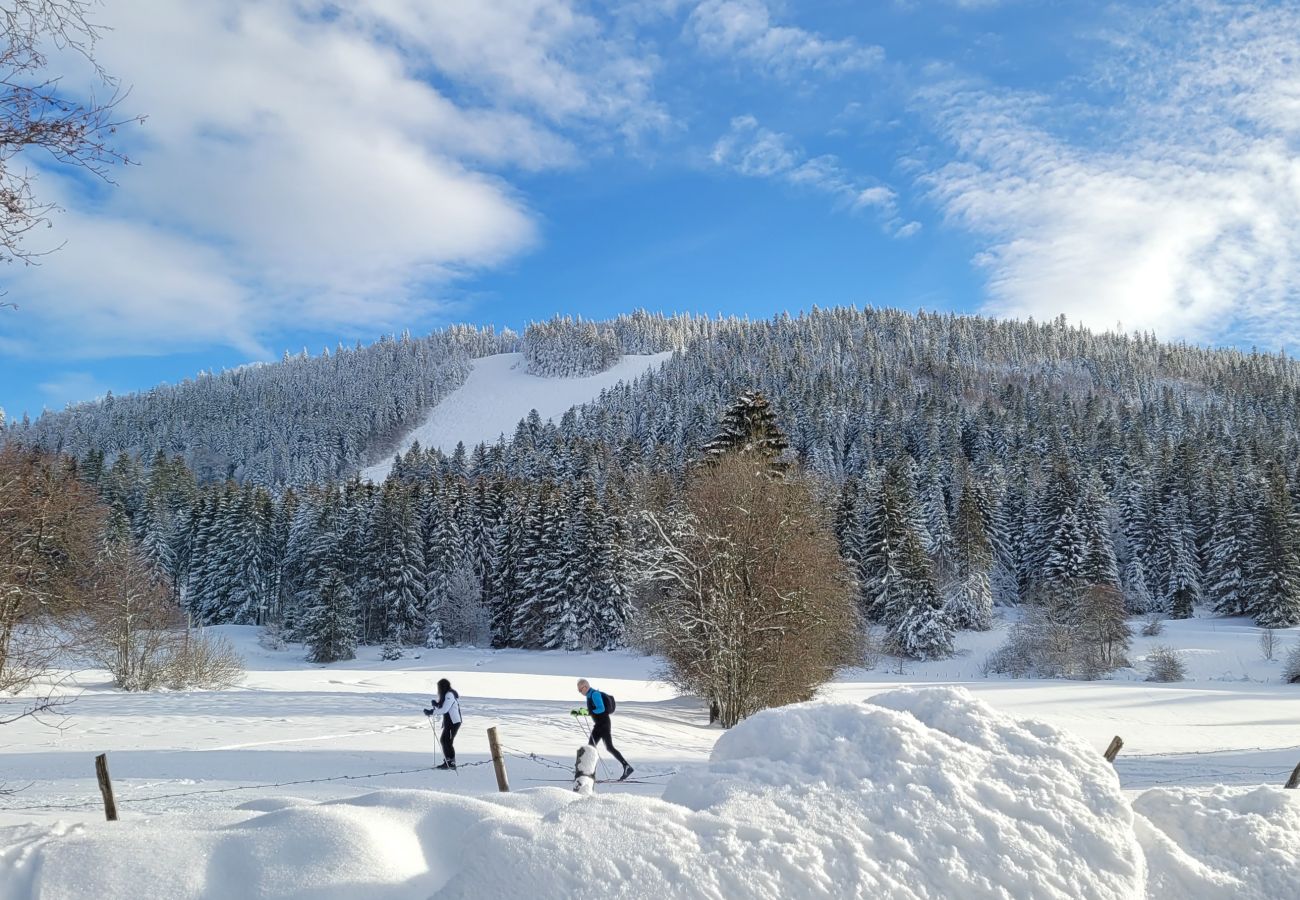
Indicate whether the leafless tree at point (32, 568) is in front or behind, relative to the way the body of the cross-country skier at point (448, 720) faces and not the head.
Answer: in front

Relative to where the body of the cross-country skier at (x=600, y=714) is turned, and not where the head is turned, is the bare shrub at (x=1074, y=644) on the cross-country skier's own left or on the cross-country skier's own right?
on the cross-country skier's own right

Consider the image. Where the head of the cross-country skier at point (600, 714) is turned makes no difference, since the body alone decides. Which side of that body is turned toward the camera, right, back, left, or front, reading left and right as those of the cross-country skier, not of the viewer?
left

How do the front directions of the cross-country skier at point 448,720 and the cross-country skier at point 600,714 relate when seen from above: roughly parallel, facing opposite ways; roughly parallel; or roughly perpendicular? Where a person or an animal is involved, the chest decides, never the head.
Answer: roughly parallel

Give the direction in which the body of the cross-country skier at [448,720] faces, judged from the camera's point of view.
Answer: to the viewer's left

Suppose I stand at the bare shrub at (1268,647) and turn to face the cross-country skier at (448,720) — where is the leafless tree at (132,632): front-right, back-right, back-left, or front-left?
front-right

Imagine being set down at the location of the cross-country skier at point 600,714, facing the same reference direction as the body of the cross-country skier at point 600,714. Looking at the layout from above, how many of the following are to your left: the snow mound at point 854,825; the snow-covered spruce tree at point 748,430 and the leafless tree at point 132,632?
1

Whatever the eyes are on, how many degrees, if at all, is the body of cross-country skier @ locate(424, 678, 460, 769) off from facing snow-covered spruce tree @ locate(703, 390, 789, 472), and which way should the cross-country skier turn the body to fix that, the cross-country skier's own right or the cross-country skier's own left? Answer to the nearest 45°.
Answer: approximately 135° to the cross-country skier's own right
